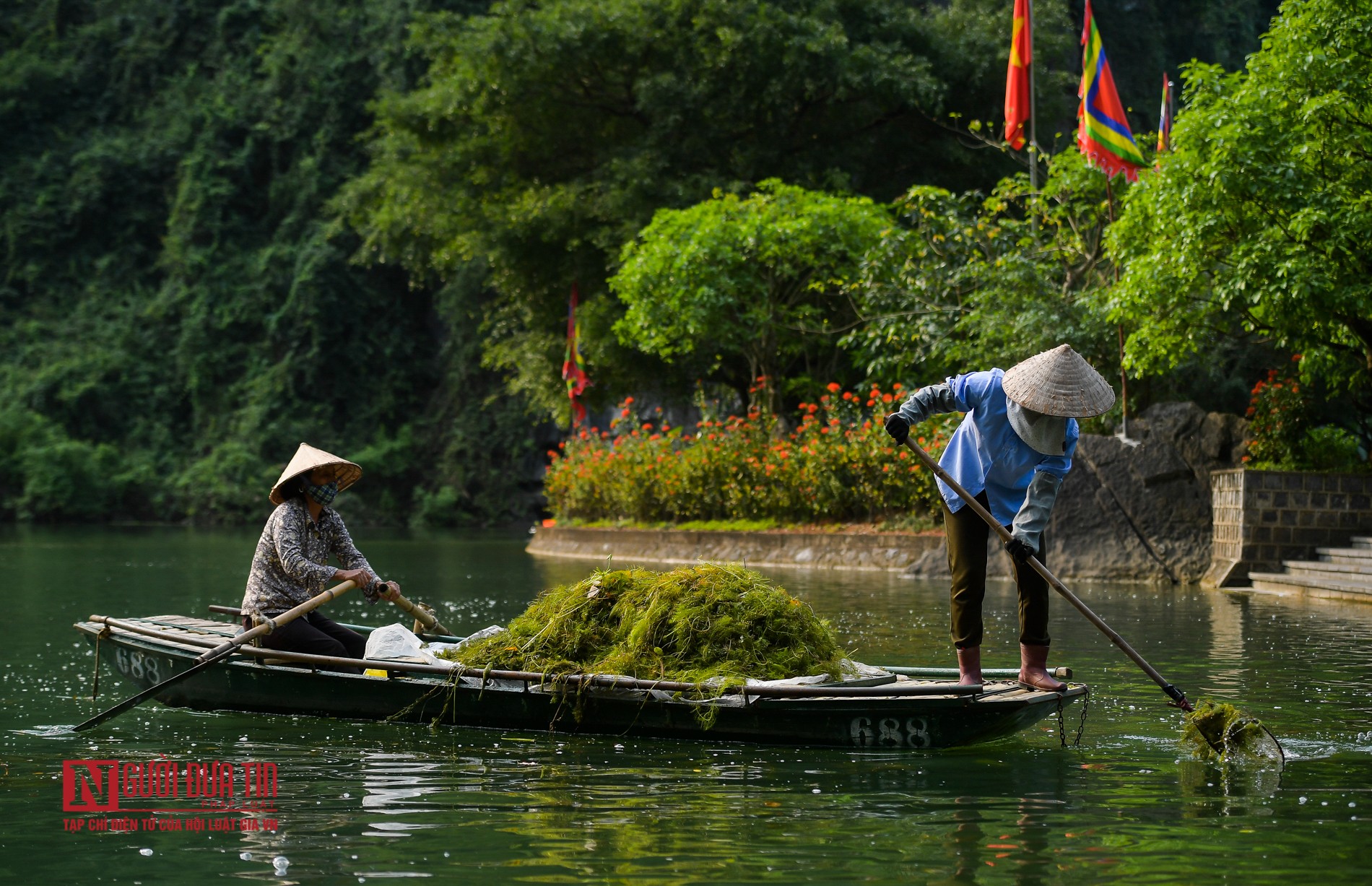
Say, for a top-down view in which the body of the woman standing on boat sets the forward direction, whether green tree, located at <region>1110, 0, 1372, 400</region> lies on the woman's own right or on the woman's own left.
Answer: on the woman's own left

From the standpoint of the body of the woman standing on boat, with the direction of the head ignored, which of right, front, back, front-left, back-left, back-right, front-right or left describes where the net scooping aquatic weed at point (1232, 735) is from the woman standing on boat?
front

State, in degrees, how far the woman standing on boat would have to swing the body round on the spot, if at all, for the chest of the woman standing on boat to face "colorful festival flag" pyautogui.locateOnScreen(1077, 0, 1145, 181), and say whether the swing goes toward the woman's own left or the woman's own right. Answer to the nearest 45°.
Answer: approximately 135° to the woman's own left

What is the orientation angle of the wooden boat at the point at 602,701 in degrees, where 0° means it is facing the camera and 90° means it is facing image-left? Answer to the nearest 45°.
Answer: approximately 270°

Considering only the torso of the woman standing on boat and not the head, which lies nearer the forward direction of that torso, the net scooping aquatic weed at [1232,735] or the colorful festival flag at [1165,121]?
the net scooping aquatic weed

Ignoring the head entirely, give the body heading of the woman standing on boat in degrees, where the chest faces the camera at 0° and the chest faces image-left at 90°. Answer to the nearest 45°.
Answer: approximately 315°

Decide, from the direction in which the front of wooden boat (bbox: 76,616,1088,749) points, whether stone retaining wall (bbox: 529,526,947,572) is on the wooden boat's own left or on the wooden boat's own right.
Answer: on the wooden boat's own left

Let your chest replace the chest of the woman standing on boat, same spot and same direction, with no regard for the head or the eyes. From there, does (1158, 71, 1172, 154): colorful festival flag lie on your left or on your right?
on your left

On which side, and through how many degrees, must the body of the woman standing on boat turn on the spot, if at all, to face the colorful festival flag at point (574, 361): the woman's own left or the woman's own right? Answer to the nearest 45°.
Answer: approximately 135° to the woman's own left

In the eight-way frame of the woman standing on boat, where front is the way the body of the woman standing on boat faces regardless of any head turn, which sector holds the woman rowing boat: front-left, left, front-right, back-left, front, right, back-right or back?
back-right
